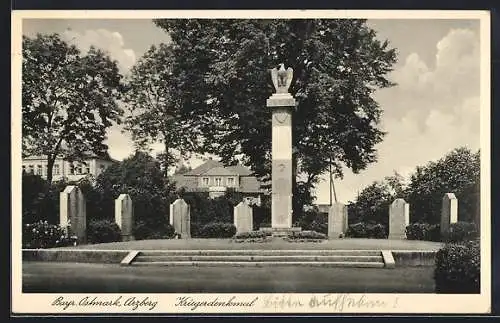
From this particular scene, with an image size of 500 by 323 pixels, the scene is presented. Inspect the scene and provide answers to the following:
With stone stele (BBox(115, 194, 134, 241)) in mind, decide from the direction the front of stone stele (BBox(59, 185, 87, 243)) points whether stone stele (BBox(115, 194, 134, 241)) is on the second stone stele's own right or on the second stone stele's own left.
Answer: on the second stone stele's own left

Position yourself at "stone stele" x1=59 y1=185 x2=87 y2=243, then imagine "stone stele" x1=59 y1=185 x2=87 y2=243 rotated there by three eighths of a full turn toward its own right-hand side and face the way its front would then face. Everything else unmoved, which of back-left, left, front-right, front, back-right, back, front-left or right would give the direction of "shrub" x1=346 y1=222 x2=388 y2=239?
back

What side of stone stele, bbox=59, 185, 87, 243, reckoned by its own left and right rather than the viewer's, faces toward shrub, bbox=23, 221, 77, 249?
right

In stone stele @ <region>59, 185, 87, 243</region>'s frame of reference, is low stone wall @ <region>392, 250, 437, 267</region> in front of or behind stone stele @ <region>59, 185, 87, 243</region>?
in front

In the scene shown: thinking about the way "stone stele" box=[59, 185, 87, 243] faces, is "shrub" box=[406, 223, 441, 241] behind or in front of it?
in front

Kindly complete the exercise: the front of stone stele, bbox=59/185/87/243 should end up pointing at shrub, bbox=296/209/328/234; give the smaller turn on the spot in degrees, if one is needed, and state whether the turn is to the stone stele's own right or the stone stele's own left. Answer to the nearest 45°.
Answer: approximately 45° to the stone stele's own left

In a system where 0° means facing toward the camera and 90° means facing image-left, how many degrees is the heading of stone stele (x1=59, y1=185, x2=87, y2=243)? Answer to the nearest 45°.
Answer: approximately 315°

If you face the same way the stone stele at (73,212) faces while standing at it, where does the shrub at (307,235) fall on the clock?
The shrub is roughly at 11 o'clock from the stone stele.

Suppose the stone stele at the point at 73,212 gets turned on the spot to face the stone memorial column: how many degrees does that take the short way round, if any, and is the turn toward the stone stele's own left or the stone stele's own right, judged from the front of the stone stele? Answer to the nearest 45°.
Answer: approximately 45° to the stone stele's own left
